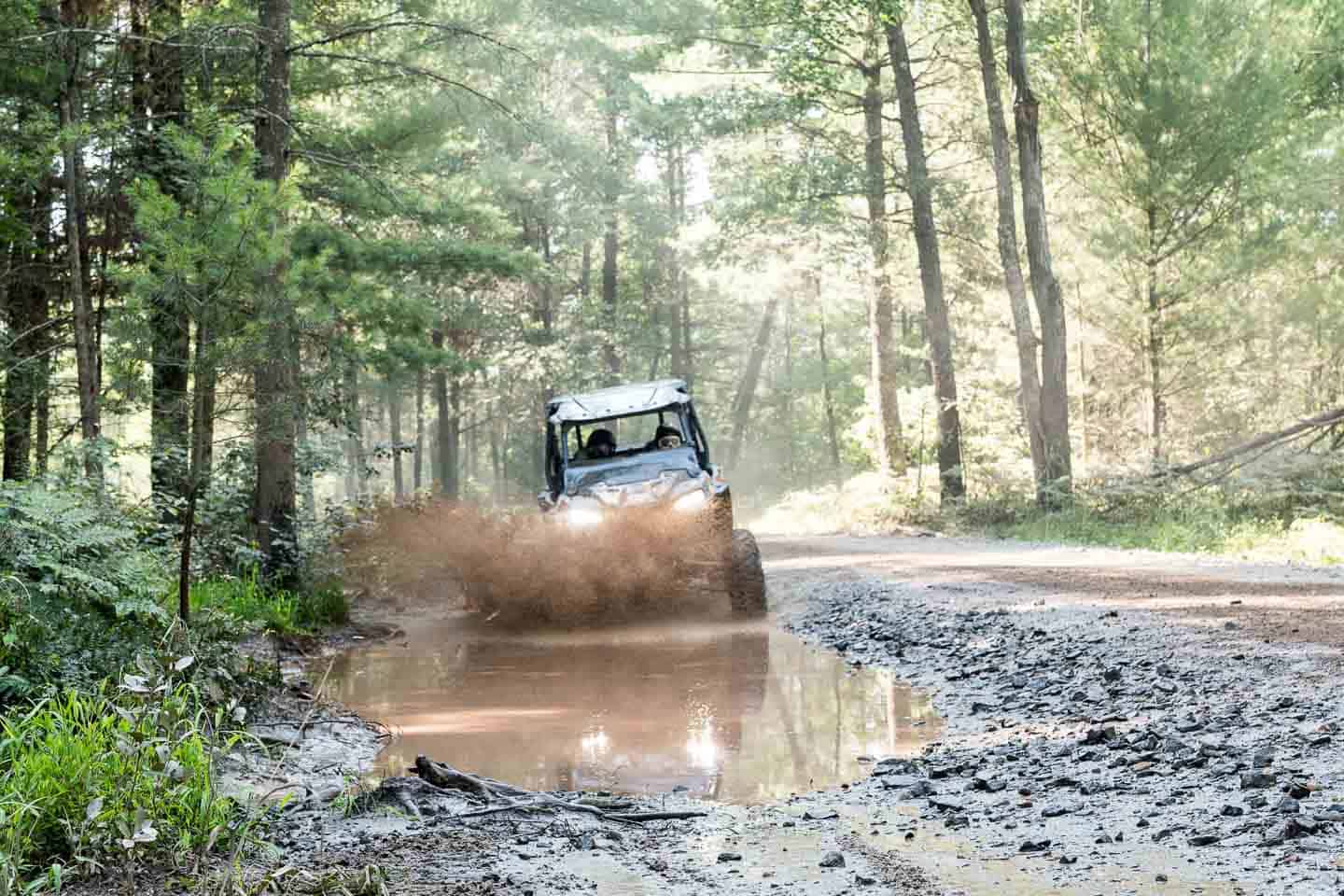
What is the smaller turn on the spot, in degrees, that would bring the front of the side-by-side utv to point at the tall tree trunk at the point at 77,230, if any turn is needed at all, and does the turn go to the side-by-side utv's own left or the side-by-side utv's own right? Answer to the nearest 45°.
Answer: approximately 90° to the side-by-side utv's own right

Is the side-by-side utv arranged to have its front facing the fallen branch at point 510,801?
yes

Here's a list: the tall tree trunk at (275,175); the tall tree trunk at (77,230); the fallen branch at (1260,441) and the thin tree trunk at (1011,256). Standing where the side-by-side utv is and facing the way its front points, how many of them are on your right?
2

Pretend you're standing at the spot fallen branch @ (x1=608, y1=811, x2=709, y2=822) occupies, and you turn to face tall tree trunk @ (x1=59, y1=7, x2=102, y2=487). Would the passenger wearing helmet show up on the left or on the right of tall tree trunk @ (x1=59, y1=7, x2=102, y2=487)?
right

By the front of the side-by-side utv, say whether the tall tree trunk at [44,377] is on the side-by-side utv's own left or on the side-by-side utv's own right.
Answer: on the side-by-side utv's own right

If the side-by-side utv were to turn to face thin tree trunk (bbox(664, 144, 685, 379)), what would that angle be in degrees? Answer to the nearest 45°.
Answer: approximately 180°

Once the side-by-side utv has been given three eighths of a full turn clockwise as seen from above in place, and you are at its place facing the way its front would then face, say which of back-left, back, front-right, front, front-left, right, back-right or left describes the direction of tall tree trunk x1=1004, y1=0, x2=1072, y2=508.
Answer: right

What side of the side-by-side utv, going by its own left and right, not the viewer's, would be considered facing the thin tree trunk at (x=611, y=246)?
back

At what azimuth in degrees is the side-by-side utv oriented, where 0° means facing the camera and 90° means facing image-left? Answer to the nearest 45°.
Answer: approximately 0°

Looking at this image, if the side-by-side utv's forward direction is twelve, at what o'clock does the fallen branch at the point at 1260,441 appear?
The fallen branch is roughly at 8 o'clock from the side-by-side utv.
